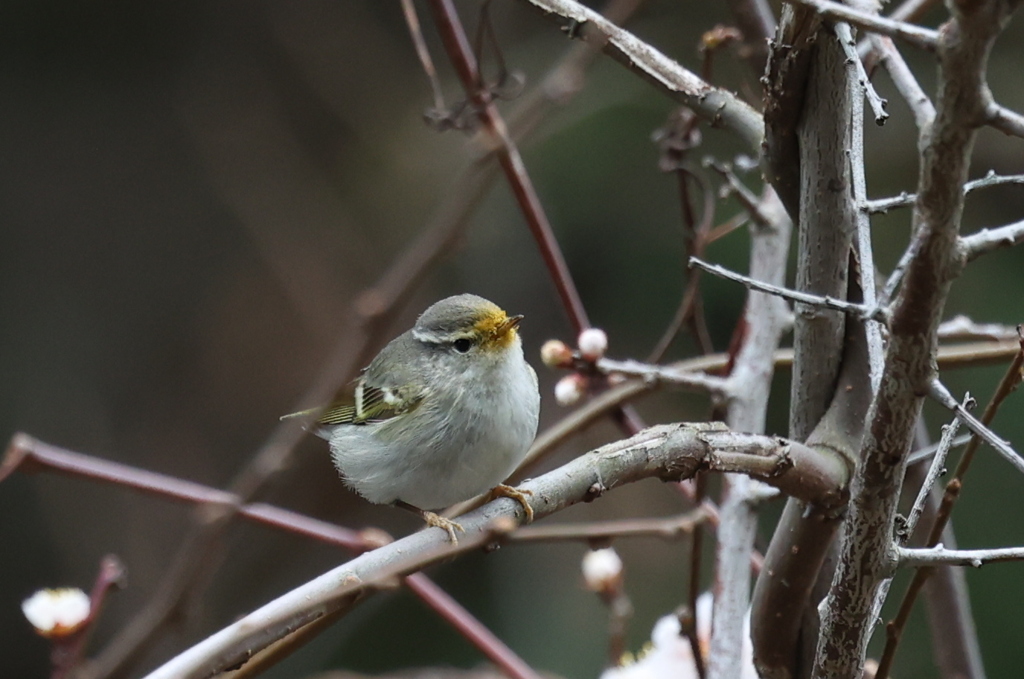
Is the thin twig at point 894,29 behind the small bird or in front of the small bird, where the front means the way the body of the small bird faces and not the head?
in front

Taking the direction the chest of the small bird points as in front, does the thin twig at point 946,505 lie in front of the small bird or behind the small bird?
in front

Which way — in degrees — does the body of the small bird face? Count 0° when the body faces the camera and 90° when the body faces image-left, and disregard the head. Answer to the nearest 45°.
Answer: approximately 315°
